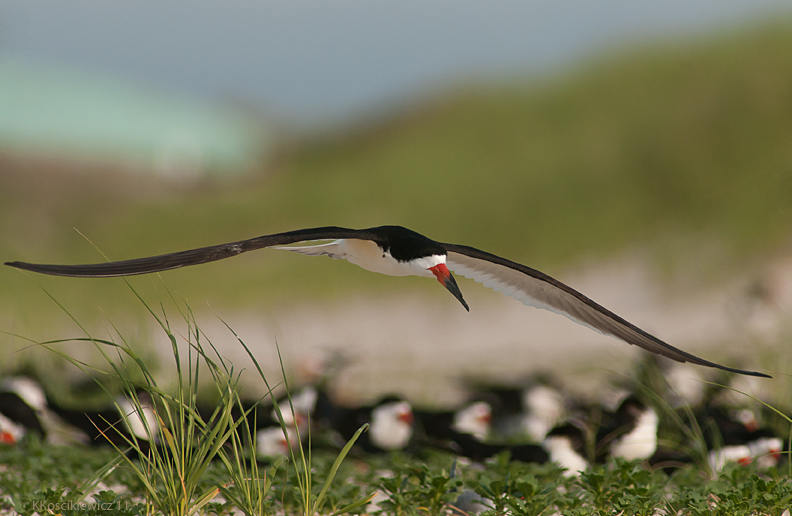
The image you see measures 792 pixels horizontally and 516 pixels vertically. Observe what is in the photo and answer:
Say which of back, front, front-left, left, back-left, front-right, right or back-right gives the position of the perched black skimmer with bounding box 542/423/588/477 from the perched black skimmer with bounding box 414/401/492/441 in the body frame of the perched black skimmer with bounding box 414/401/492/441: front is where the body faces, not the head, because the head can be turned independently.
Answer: front-right

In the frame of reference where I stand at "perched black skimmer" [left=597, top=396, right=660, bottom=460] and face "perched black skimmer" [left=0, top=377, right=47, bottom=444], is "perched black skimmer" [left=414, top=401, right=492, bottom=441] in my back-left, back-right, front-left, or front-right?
front-right

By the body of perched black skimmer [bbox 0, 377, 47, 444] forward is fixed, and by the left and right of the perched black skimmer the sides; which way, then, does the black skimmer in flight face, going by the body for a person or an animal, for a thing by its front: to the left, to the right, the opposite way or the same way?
to the left

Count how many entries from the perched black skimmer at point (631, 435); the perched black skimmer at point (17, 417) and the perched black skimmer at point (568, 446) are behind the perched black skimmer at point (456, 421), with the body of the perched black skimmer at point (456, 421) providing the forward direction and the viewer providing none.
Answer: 1

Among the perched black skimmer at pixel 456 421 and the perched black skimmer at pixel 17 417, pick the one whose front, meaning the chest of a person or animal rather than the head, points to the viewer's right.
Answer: the perched black skimmer at pixel 456 421

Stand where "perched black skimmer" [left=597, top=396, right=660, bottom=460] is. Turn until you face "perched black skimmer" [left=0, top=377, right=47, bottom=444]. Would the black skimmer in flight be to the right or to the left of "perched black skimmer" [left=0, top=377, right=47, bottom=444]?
left

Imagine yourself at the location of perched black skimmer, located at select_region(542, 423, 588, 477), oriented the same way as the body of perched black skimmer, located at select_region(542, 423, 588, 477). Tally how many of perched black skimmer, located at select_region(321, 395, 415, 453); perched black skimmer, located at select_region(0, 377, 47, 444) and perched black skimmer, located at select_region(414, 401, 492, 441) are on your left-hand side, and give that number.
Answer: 0

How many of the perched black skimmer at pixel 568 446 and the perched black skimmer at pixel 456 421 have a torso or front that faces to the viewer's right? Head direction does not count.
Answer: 1

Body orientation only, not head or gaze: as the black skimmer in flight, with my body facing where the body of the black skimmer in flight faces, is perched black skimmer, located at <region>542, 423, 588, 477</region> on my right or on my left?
on my left

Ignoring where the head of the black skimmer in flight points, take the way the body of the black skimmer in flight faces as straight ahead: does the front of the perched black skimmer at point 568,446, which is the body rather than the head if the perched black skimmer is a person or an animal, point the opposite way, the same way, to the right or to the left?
to the right

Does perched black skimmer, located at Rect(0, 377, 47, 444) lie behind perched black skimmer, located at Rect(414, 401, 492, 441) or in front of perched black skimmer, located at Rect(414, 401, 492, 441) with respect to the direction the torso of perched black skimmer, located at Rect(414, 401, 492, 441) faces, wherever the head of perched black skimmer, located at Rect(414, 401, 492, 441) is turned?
behind

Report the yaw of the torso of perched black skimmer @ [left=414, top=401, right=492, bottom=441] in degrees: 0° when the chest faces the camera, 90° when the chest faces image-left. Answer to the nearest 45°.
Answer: approximately 270°

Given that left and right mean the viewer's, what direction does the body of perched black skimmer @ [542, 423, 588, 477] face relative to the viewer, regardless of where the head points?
facing the viewer and to the left of the viewer
